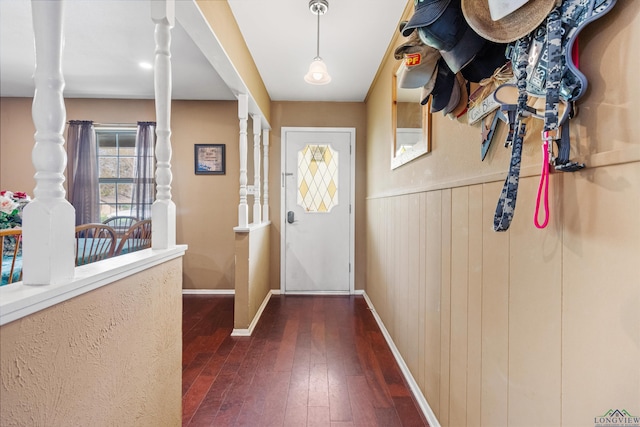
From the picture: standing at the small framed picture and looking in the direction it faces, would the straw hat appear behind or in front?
in front

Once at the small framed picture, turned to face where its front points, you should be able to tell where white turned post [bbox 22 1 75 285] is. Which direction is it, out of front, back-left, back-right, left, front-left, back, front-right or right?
front

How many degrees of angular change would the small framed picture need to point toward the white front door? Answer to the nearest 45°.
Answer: approximately 90° to its left

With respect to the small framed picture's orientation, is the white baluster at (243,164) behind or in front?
in front

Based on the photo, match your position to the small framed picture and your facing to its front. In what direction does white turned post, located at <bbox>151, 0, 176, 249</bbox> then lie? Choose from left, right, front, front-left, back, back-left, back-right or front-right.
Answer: front

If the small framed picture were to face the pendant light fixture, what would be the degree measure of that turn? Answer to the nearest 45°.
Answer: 0° — it already faces it

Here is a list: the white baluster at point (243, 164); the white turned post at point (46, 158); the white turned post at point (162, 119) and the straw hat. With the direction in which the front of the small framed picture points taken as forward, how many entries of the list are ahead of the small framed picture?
4

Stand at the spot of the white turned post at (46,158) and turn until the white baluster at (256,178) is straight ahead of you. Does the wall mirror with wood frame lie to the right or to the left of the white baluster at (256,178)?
right

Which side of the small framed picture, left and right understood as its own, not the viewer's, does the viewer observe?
front
